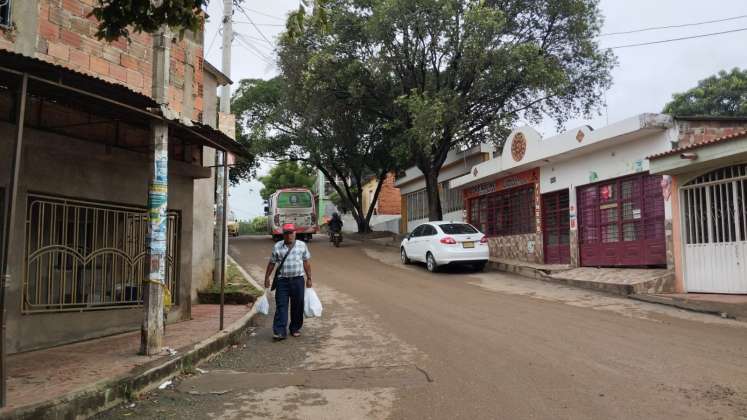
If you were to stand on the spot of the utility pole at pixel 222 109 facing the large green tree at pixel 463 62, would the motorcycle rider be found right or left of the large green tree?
left

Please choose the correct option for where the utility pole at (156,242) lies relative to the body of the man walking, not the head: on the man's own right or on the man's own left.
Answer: on the man's own right

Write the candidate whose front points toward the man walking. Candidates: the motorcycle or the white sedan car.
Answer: the motorcycle

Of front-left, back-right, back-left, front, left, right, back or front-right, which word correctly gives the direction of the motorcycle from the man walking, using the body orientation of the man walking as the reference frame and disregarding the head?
back

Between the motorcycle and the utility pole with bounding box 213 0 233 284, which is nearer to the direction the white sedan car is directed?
the motorcycle

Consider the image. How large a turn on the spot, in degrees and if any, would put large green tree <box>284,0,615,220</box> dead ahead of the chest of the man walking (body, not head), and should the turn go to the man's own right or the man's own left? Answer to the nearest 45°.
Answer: approximately 135° to the man's own left
